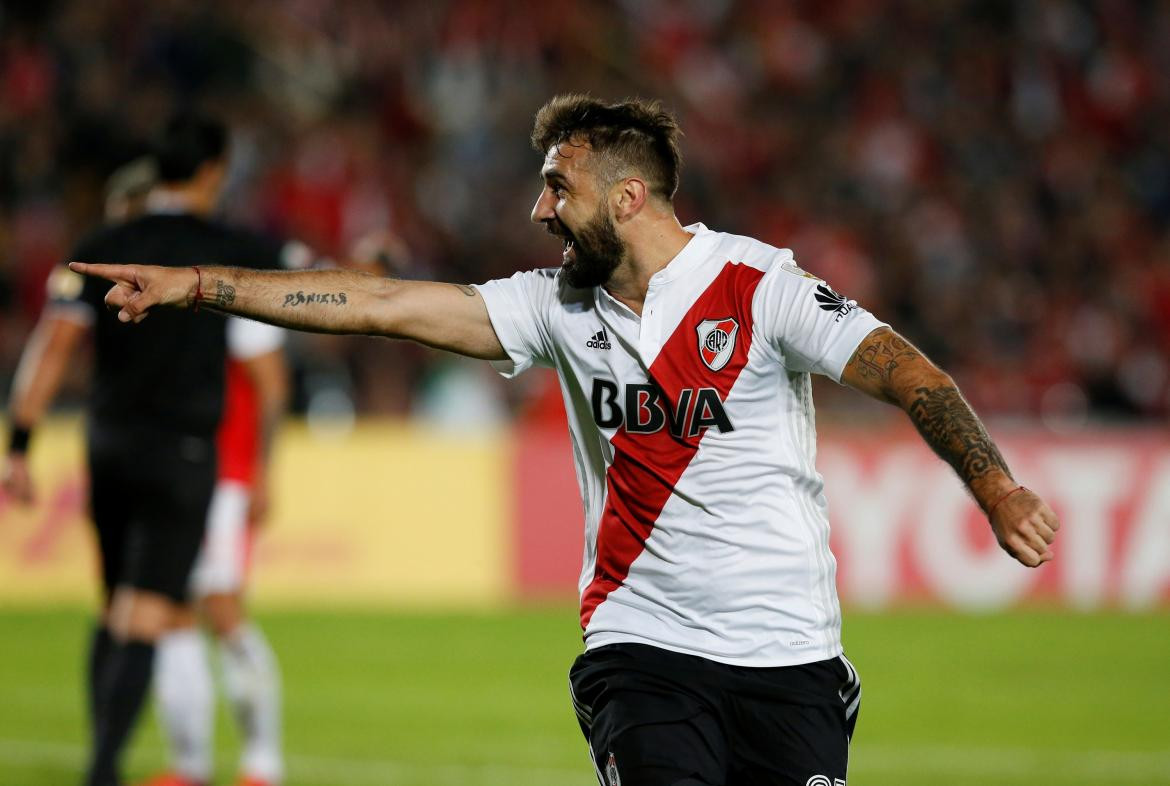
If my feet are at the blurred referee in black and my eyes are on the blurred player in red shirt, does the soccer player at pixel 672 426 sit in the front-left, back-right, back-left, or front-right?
back-right

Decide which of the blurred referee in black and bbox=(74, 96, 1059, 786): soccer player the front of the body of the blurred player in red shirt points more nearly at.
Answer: the blurred referee in black

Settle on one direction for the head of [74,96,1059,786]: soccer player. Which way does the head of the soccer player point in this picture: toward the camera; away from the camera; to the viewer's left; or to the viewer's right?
to the viewer's left

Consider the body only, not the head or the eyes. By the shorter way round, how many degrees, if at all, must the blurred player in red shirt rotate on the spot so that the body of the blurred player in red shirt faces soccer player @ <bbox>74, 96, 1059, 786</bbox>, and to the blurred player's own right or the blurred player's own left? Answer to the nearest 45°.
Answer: approximately 90° to the blurred player's own left

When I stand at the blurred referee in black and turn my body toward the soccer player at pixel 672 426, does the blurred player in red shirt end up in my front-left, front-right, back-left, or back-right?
back-left
